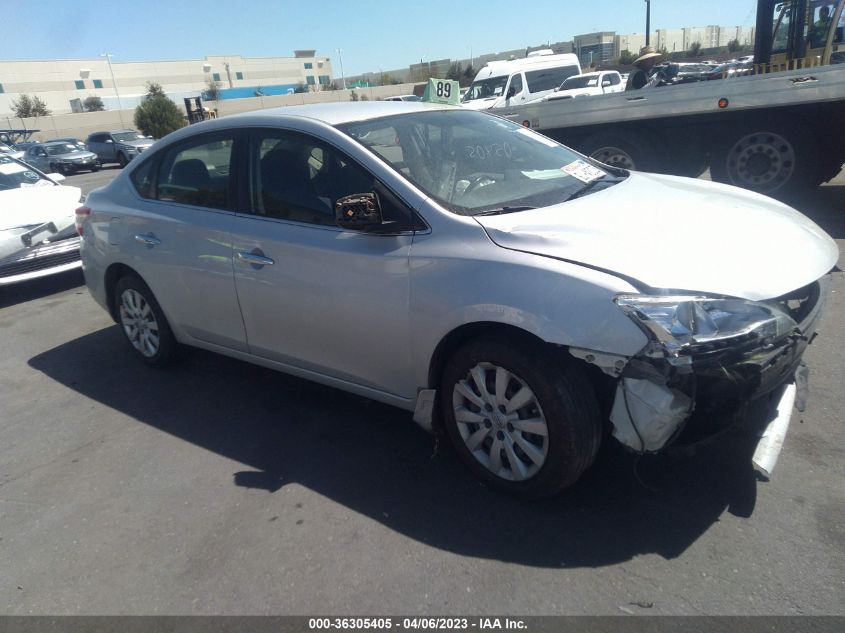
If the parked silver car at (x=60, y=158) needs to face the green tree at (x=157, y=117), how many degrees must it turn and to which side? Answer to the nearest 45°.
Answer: approximately 90° to its left

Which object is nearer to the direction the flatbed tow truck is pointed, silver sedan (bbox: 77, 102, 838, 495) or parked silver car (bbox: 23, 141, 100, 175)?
the silver sedan

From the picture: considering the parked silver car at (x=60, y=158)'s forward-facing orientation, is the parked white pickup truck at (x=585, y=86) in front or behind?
in front

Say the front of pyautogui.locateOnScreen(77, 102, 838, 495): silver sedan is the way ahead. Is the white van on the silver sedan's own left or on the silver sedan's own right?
on the silver sedan's own left

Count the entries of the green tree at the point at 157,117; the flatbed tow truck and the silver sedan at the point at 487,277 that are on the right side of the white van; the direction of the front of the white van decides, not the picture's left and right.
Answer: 1

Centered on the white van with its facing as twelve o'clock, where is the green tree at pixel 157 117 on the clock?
The green tree is roughly at 3 o'clock from the white van.

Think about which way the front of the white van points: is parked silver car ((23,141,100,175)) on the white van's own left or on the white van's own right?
on the white van's own right
